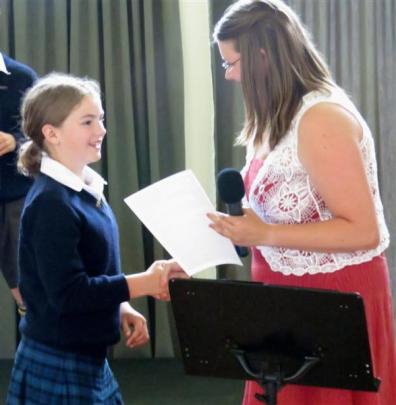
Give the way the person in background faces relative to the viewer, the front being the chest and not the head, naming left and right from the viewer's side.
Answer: facing the viewer

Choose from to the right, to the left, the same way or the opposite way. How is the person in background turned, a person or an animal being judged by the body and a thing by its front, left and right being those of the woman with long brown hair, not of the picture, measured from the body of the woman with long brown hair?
to the left

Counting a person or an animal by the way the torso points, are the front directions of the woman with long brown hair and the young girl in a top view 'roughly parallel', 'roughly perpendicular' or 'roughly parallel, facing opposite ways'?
roughly parallel, facing opposite ways

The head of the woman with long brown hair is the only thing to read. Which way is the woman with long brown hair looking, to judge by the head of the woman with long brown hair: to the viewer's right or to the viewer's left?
to the viewer's left

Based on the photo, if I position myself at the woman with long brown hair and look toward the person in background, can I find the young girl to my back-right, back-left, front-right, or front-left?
front-left

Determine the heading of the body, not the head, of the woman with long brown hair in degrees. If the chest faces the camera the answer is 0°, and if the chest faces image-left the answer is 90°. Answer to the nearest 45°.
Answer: approximately 90°

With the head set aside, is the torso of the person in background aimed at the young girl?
yes

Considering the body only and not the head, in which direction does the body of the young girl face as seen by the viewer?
to the viewer's right

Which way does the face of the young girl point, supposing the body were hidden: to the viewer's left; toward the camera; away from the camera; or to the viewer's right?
to the viewer's right

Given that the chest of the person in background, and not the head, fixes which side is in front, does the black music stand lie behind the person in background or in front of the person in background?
in front
